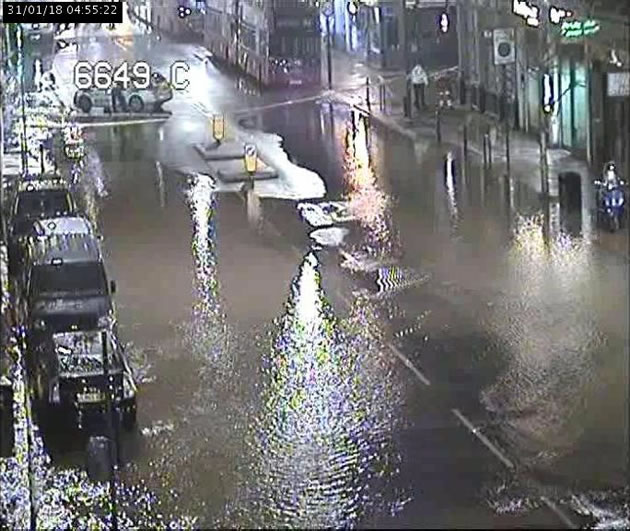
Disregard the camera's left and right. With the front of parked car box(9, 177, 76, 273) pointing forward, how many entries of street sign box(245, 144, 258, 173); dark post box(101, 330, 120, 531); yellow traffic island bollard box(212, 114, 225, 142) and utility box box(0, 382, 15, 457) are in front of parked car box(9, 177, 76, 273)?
2

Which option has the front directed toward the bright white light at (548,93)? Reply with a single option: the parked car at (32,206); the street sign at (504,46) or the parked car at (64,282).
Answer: the street sign

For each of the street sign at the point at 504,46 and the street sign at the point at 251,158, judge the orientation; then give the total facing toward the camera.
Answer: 2
